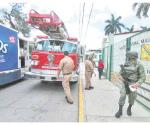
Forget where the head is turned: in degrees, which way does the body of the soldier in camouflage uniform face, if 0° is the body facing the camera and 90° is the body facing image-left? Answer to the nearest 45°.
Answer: approximately 45°

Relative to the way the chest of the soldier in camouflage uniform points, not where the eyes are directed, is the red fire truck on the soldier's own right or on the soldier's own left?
on the soldier's own right
